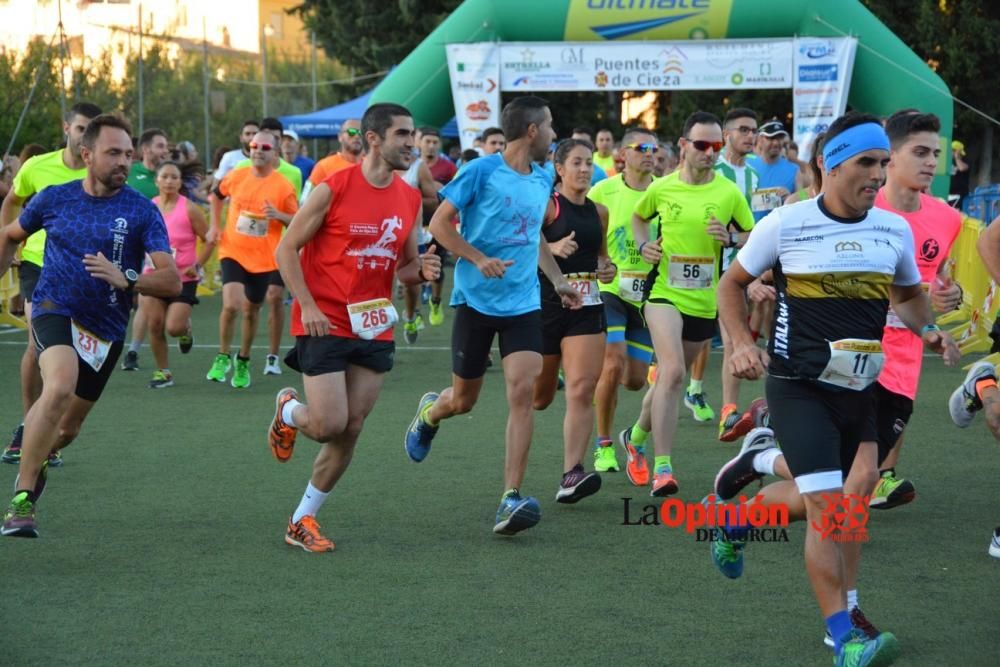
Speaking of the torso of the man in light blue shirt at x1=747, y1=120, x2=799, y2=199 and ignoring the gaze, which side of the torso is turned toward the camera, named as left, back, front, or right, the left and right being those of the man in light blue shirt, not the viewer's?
front

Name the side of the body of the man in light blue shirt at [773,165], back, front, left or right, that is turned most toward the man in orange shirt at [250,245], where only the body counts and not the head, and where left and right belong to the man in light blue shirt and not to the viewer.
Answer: right

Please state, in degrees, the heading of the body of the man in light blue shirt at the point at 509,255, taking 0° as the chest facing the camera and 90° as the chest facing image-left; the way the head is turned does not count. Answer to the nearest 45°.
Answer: approximately 315°

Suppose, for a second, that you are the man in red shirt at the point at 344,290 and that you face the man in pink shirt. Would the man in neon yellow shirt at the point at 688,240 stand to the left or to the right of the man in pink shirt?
left

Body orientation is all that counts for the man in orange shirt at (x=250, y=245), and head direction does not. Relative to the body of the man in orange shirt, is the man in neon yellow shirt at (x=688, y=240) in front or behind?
in front

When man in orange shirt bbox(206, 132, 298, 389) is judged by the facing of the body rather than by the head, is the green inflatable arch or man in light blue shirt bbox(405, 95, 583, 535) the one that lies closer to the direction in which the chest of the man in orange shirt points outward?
the man in light blue shirt

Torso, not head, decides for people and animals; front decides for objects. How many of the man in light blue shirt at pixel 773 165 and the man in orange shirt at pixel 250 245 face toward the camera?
2

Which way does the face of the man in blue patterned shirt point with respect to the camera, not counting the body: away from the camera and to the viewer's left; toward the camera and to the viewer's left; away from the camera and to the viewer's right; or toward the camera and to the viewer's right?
toward the camera and to the viewer's right

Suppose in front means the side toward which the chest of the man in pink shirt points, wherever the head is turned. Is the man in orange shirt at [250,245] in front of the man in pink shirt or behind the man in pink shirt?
behind

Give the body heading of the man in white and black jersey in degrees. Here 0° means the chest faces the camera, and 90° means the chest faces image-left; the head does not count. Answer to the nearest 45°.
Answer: approximately 315°

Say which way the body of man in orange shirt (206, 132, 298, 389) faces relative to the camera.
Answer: toward the camera

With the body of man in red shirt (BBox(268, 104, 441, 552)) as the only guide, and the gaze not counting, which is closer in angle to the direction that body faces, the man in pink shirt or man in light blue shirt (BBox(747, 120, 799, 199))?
the man in pink shirt
